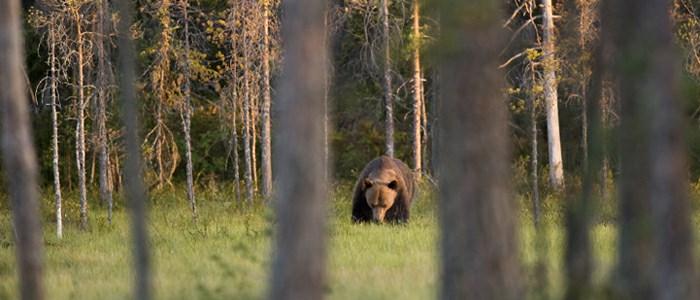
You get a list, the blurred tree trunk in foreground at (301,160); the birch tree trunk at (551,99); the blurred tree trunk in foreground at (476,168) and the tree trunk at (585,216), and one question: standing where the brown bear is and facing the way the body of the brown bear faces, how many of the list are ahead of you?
3

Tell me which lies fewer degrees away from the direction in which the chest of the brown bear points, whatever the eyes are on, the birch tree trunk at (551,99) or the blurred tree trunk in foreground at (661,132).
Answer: the blurred tree trunk in foreground

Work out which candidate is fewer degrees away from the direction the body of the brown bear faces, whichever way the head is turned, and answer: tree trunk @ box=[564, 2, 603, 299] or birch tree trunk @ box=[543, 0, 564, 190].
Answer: the tree trunk

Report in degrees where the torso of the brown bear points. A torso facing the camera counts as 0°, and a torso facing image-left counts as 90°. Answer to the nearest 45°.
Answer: approximately 0°

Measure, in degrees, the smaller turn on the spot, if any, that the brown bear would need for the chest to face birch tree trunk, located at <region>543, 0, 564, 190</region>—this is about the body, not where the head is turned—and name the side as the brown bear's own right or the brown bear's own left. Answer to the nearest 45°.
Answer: approximately 135° to the brown bear's own left

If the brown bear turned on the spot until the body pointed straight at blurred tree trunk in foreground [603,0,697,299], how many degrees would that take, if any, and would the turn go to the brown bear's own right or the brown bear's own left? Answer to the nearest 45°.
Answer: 0° — it already faces it

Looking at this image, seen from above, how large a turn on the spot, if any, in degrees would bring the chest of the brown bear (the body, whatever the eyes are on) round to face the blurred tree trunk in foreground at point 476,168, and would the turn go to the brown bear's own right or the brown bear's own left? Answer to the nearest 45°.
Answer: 0° — it already faces it

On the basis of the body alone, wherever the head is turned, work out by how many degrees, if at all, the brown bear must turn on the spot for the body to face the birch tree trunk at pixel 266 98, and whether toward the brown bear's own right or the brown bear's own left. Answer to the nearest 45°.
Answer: approximately 135° to the brown bear's own right

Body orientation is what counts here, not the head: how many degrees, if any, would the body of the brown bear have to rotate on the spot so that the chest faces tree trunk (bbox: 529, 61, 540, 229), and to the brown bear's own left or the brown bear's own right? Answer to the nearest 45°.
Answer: approximately 45° to the brown bear's own left
